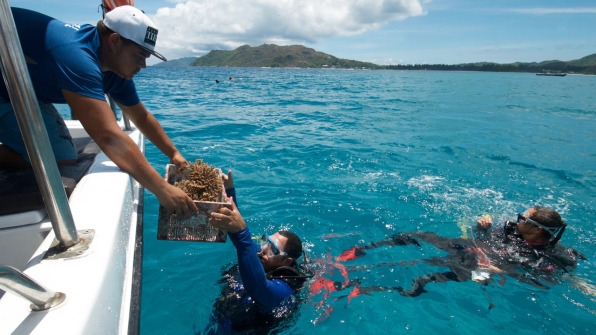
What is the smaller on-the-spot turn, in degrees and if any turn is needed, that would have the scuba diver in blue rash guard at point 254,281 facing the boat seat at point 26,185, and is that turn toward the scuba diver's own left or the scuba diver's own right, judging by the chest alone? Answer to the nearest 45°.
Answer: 0° — they already face it

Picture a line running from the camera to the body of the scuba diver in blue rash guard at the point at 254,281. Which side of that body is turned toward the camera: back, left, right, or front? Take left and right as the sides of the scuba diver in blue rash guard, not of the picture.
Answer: left

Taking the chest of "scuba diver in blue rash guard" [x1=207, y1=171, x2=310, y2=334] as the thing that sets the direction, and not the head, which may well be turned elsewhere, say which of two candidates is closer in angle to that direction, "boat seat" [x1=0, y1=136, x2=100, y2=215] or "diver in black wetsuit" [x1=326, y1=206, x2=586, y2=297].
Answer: the boat seat

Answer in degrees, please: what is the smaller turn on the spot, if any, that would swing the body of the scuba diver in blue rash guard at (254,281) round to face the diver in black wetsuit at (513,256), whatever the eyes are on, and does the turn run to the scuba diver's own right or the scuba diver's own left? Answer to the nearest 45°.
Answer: approximately 180°
